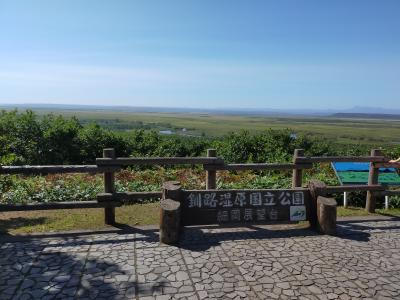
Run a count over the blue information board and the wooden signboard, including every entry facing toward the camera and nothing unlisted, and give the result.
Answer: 2

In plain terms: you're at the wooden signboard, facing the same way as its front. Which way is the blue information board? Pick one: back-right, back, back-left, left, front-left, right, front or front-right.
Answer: back-left

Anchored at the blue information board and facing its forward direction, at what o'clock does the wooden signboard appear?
The wooden signboard is roughly at 1 o'clock from the blue information board.

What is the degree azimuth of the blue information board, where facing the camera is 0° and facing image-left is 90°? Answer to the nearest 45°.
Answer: approximately 0°
